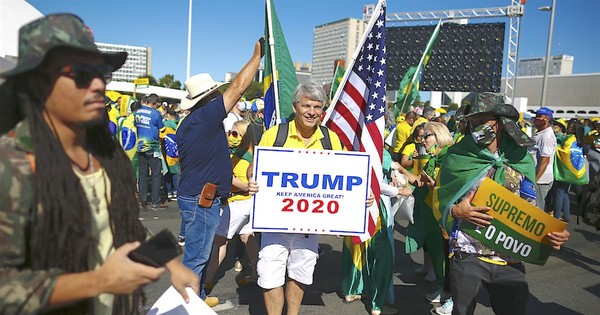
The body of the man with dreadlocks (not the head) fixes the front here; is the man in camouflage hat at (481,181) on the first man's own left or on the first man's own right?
on the first man's own left

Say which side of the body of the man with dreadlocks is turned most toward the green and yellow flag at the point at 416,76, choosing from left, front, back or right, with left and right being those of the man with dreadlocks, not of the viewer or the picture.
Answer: left

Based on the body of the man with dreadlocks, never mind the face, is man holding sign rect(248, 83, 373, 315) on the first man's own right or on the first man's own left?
on the first man's own left

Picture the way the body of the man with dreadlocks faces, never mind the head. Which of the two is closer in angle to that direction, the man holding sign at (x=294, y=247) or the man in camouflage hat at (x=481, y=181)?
the man in camouflage hat

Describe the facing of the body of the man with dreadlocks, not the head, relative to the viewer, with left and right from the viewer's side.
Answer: facing the viewer and to the right of the viewer
